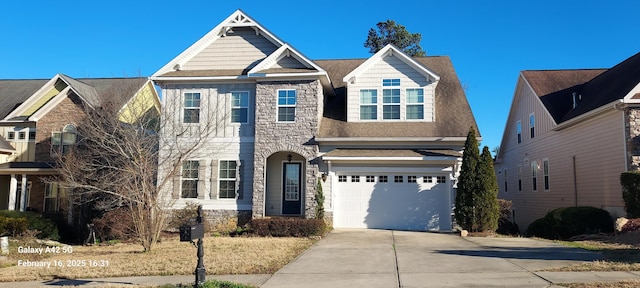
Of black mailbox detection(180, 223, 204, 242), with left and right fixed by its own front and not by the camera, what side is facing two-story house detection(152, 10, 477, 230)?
back

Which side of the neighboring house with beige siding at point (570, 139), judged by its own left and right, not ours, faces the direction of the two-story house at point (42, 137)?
right

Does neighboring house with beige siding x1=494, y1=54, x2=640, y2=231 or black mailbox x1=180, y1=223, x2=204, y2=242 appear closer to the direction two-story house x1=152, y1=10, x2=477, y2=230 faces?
the black mailbox

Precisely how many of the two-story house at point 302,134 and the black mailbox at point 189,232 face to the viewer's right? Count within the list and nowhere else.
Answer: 0

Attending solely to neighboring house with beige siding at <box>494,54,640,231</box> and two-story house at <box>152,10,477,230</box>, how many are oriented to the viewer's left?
0

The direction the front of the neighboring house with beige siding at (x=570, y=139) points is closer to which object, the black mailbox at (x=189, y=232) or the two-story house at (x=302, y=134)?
the black mailbox

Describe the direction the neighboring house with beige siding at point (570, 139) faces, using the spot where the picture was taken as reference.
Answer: facing the viewer and to the right of the viewer

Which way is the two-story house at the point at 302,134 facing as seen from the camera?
toward the camera

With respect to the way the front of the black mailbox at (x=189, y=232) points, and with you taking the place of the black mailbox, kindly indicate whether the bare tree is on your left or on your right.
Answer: on your right

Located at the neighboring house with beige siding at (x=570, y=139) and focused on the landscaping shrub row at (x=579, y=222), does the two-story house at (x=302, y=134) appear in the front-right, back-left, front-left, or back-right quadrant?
front-right

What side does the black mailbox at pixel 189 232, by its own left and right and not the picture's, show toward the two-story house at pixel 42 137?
right

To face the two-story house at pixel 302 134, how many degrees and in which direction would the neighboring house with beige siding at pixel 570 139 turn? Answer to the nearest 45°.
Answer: approximately 90° to its right

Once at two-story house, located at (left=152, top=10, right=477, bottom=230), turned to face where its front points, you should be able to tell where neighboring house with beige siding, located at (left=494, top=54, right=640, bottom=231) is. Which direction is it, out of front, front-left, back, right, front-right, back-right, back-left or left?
left

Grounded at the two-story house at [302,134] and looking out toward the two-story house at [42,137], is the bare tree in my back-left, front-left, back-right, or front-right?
front-left

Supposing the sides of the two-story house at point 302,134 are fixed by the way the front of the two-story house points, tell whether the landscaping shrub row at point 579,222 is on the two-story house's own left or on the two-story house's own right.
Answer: on the two-story house's own left

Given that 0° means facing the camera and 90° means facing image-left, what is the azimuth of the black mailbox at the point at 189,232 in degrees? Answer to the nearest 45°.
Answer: approximately 45°
